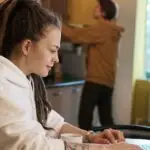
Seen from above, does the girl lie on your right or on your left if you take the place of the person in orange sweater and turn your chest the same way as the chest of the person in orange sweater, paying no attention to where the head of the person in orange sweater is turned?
on your left

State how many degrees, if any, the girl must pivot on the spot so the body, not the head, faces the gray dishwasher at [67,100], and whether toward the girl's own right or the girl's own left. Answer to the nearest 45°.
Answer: approximately 90° to the girl's own left

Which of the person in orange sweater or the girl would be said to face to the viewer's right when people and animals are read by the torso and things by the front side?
the girl

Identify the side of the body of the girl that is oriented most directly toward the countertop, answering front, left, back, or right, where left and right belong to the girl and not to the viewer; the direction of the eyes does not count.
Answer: left

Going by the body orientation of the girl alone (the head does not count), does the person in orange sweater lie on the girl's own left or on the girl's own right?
on the girl's own left

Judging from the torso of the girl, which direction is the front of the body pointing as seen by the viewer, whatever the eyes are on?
to the viewer's right

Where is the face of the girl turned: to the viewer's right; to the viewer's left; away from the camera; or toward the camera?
to the viewer's right
